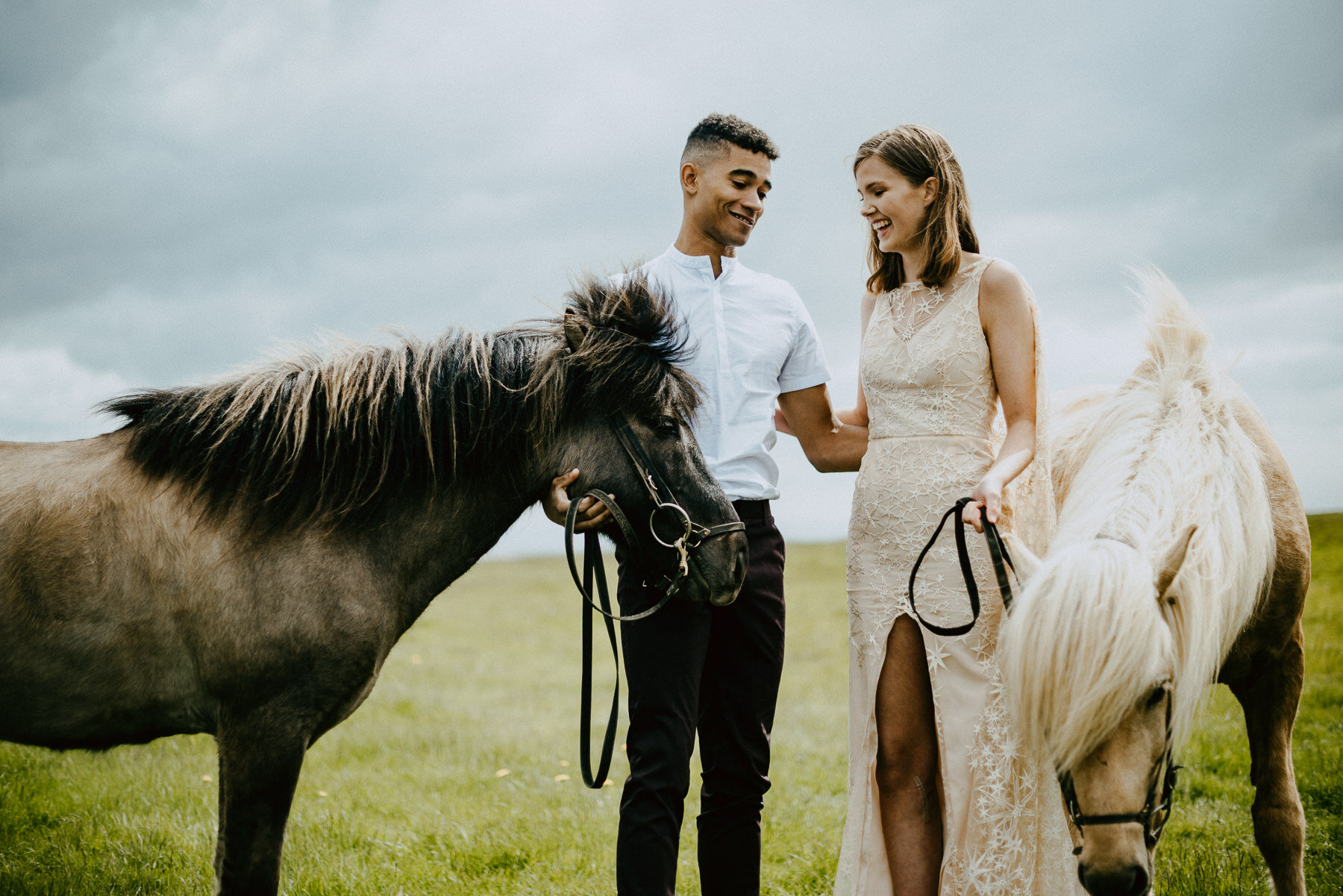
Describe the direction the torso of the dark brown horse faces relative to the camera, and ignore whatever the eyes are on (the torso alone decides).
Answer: to the viewer's right

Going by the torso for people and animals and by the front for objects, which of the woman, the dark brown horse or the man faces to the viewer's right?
the dark brown horse

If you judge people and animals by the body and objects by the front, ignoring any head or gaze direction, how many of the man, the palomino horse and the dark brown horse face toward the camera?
2

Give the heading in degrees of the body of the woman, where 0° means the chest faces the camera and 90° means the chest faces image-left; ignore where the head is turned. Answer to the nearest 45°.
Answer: approximately 45°

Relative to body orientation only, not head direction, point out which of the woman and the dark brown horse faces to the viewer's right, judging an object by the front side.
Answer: the dark brown horse

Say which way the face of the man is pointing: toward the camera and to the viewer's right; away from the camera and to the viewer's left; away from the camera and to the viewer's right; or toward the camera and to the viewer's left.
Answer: toward the camera and to the viewer's right

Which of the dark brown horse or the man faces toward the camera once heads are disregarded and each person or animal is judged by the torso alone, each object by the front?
the man

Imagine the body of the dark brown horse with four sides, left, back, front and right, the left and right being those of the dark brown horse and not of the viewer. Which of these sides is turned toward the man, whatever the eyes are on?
front

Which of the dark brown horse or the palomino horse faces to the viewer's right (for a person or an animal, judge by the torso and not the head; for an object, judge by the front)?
the dark brown horse

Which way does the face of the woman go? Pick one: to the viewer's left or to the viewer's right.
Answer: to the viewer's left

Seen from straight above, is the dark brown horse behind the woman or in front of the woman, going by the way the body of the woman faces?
in front

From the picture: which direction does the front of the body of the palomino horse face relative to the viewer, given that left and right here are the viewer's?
facing the viewer
